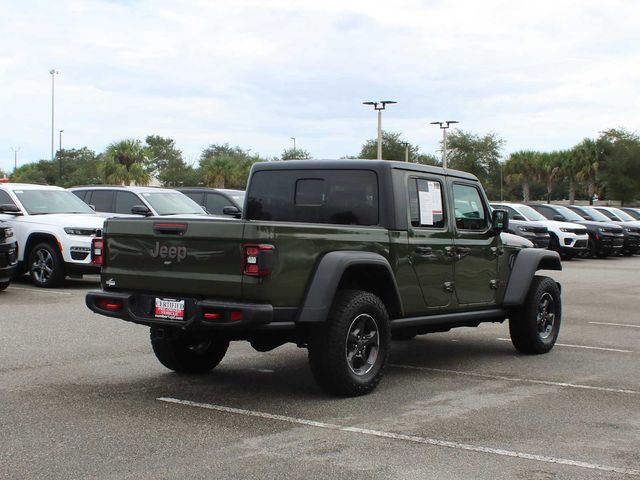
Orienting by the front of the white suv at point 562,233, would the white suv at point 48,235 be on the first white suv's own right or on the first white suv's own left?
on the first white suv's own right

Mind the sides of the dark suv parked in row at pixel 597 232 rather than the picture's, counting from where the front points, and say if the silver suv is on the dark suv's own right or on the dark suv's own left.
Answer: on the dark suv's own right

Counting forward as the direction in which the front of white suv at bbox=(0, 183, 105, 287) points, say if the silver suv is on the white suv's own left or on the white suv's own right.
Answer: on the white suv's own left

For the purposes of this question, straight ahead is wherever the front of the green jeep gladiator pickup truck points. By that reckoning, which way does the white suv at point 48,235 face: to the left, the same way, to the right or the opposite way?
to the right

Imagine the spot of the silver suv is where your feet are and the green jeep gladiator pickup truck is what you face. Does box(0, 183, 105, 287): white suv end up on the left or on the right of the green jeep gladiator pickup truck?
right

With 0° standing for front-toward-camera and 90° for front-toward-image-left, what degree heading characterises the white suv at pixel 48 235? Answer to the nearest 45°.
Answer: approximately 315°

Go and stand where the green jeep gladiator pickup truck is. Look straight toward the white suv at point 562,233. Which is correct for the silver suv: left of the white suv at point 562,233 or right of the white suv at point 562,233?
left

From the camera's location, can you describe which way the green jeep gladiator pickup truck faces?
facing away from the viewer and to the right of the viewer

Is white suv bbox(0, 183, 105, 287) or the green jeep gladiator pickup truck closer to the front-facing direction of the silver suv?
the green jeep gladiator pickup truck

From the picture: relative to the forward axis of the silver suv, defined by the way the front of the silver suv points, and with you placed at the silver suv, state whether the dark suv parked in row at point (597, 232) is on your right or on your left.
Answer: on your left

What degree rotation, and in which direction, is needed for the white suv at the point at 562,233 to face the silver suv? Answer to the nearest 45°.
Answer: approximately 90° to its right
